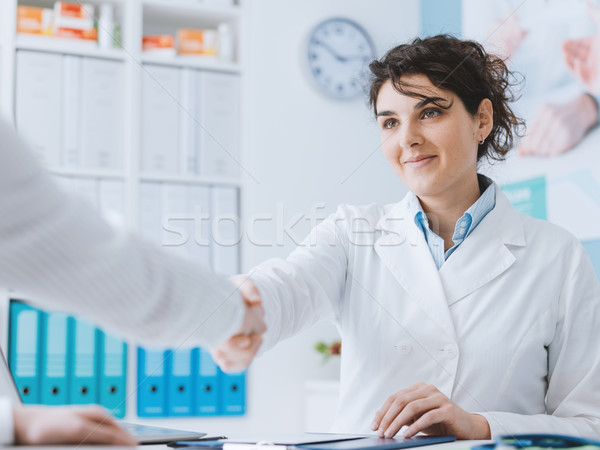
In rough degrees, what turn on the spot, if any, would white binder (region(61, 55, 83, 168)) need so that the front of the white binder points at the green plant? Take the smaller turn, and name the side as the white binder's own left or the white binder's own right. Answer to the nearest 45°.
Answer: approximately 90° to the white binder's own left

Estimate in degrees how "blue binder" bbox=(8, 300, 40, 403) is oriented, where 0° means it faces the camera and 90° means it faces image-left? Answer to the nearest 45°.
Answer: approximately 0°

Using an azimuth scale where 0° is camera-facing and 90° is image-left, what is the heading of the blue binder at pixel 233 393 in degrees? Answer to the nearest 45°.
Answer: approximately 0°
